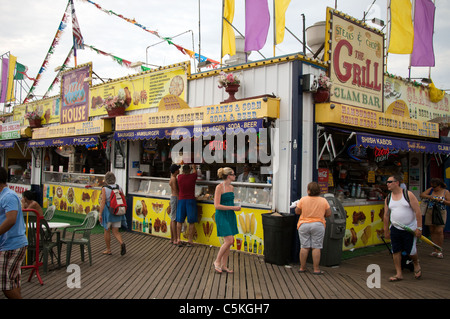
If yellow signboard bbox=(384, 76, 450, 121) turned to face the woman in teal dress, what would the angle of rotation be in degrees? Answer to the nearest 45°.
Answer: approximately 90° to its right

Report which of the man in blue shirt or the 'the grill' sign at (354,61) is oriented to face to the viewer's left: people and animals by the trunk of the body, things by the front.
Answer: the man in blue shirt

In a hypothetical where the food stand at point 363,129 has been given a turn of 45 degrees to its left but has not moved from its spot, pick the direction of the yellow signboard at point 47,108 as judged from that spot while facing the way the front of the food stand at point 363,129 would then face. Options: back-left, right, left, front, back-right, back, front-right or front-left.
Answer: back

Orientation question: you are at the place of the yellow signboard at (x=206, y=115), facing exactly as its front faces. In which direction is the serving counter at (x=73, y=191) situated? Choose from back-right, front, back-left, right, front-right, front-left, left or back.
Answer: right

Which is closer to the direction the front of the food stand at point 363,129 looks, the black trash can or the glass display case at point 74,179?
the black trash can

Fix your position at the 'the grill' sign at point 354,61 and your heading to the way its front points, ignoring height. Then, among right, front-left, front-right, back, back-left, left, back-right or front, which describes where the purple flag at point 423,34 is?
left

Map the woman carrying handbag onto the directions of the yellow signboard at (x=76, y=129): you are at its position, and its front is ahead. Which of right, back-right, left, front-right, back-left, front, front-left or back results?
left

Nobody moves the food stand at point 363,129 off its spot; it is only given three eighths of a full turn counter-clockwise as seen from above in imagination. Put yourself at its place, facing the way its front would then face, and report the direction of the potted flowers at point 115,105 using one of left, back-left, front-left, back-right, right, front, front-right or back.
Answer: left
